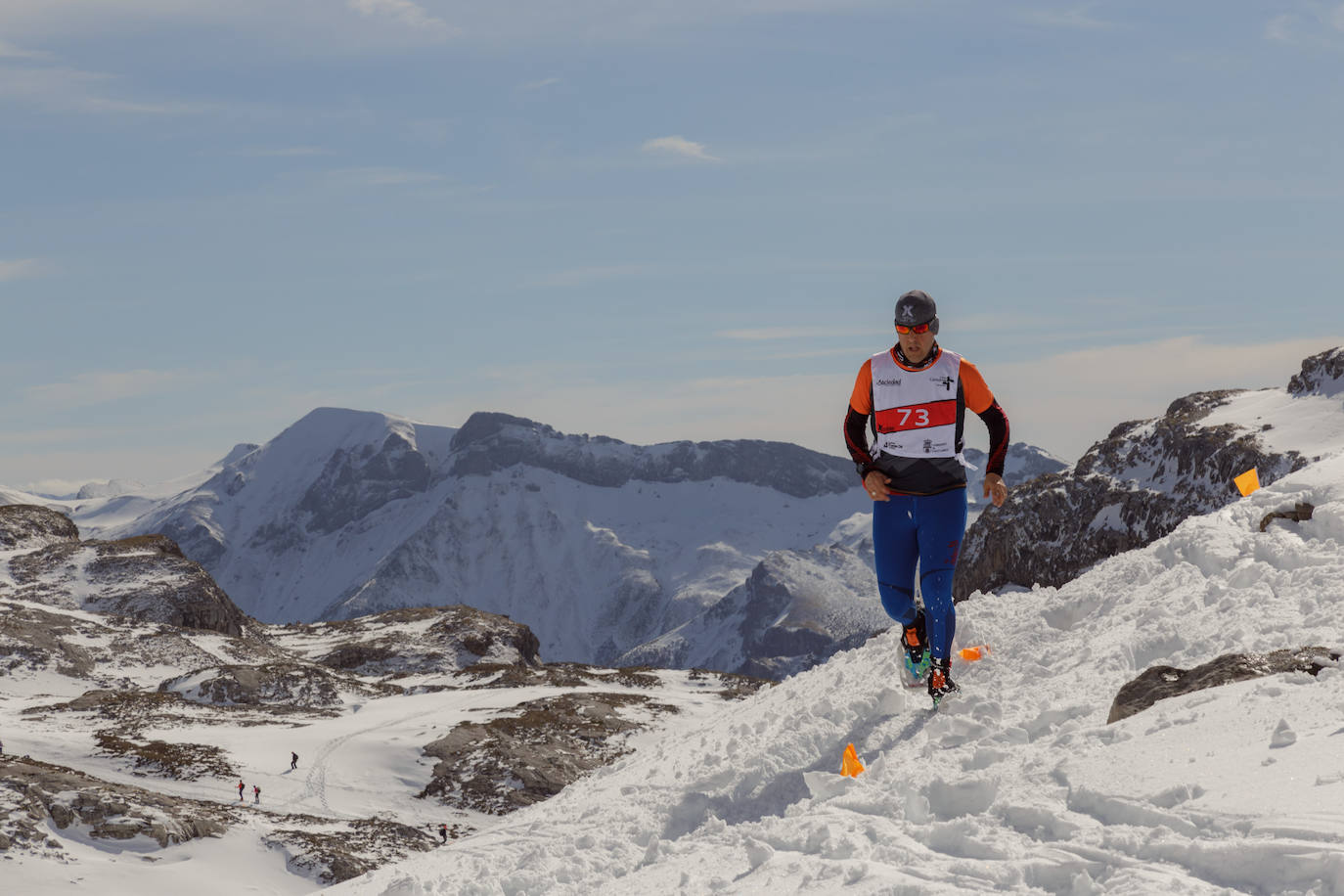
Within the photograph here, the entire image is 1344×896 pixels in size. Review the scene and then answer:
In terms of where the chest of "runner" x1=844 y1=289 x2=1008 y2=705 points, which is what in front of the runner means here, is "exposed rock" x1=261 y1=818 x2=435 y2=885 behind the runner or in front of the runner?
behind

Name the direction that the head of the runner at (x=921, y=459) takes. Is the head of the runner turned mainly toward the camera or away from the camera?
toward the camera

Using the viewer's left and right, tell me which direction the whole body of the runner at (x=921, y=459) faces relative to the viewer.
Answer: facing the viewer

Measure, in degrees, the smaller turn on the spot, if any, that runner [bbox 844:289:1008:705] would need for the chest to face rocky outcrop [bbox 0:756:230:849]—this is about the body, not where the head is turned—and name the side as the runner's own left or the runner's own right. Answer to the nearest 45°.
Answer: approximately 135° to the runner's own right

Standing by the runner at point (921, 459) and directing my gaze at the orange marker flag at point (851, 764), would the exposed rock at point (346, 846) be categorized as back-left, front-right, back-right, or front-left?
back-right
